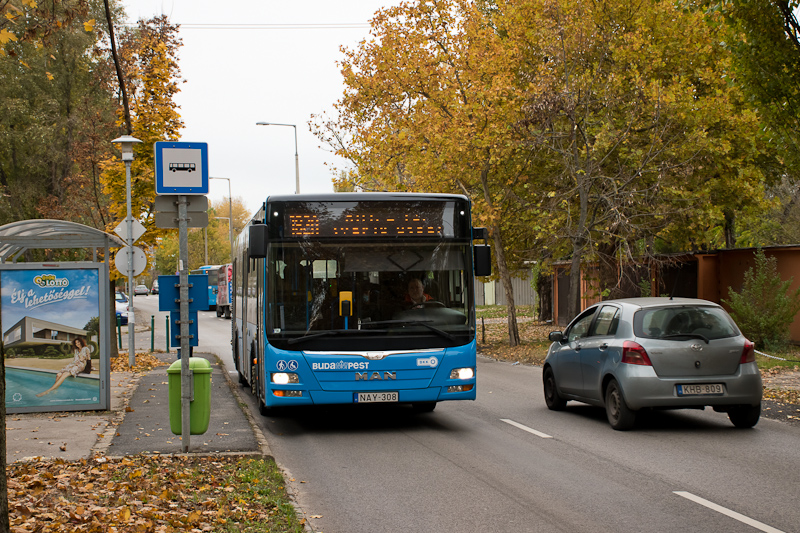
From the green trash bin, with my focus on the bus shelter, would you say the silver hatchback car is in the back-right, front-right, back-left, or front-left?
back-right

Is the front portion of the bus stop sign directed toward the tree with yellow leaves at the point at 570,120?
no

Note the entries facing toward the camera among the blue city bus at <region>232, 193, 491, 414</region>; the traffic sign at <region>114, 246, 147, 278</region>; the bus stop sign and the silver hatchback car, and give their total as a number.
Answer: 2

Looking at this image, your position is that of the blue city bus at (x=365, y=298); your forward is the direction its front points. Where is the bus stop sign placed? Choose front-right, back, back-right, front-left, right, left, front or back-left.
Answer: front-right

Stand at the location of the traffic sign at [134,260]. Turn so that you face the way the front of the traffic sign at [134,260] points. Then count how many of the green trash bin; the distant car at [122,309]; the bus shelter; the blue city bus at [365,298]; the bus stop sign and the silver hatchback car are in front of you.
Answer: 1

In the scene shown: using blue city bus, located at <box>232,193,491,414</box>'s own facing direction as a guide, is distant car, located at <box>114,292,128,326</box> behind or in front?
behind

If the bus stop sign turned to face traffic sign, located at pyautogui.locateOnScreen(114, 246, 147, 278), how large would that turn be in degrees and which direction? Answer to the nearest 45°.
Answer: approximately 180°

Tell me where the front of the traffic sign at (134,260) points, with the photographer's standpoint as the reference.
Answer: facing away from the viewer

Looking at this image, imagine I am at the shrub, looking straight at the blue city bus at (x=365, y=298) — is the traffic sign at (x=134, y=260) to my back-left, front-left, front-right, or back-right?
front-right

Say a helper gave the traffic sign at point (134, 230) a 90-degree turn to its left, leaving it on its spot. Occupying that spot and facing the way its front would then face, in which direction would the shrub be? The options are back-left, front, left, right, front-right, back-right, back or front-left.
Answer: back

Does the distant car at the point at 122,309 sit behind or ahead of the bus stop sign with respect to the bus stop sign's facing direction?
behind

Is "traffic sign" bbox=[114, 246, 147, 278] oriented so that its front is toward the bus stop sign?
no

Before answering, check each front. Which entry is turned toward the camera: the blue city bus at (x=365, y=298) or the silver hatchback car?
the blue city bus

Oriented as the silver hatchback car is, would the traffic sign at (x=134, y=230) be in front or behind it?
in front

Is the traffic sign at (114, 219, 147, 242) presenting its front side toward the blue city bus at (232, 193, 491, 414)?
no

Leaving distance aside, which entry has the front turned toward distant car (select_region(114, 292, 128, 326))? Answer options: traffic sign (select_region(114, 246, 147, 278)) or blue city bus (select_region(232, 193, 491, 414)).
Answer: the traffic sign

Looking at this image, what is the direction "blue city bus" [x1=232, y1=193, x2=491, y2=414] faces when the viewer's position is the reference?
facing the viewer

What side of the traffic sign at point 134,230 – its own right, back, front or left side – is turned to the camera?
back
